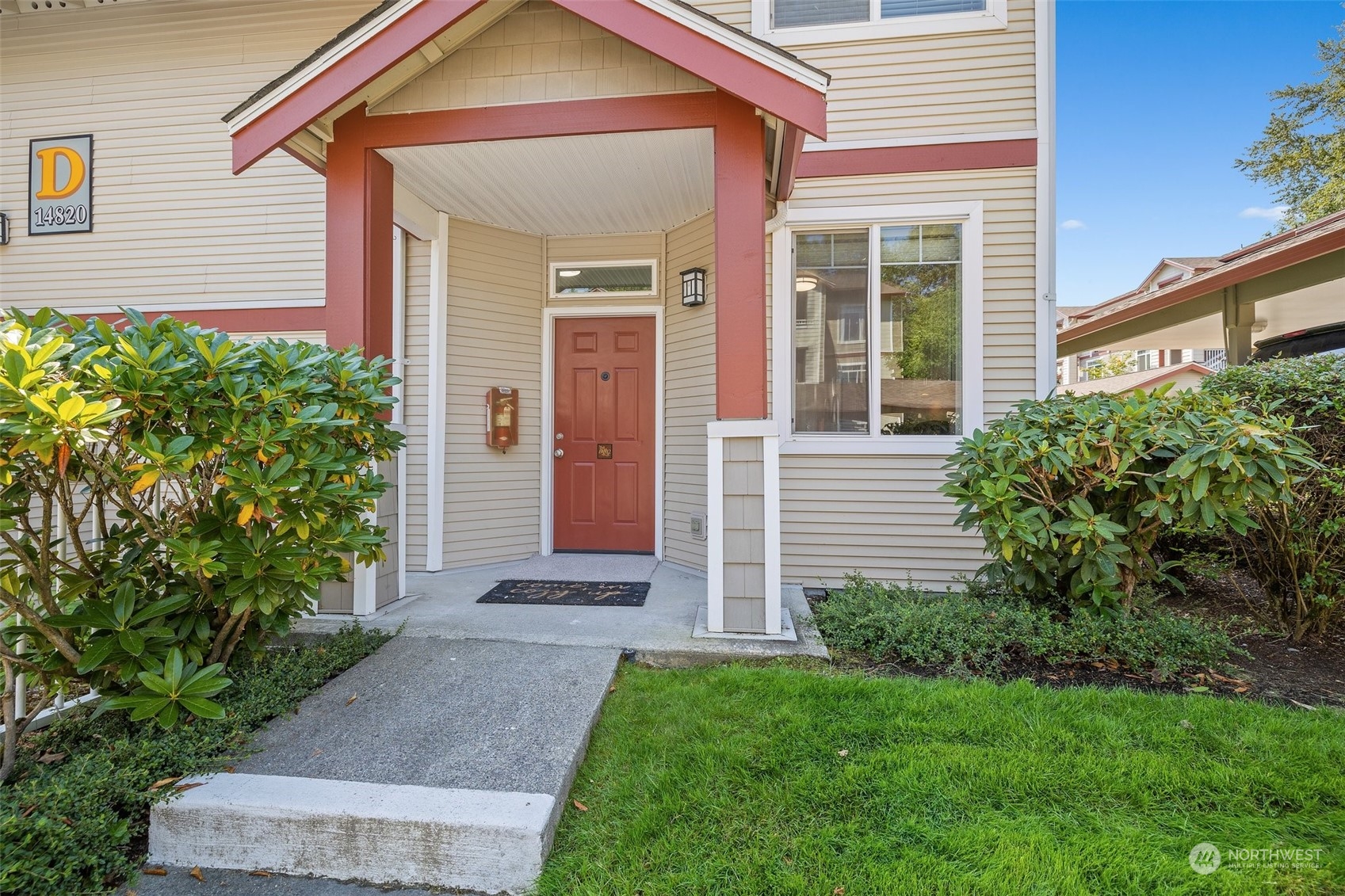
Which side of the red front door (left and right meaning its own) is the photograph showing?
front

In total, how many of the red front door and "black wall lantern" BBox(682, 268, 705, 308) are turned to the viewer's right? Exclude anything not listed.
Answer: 0

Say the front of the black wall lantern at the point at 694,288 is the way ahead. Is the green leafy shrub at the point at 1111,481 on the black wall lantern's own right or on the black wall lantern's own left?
on the black wall lantern's own left

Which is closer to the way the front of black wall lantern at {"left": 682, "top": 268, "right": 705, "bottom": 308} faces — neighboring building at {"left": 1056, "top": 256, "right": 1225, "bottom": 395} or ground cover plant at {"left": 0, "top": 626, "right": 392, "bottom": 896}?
the ground cover plant

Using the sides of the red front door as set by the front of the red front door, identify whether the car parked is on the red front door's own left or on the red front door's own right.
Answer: on the red front door's own left

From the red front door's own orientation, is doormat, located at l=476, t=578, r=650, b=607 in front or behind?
in front
